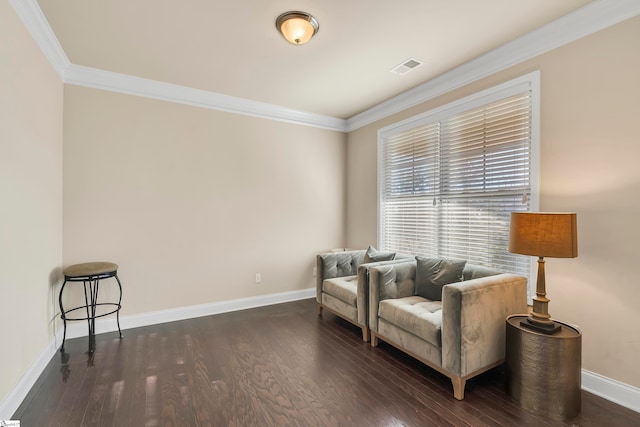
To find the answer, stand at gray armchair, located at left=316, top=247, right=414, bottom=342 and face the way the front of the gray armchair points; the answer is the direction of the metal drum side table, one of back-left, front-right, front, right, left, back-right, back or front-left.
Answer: left

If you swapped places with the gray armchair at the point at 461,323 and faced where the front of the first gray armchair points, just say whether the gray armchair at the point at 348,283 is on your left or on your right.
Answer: on your right

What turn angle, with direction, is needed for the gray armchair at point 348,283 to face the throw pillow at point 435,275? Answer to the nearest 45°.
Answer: approximately 90° to its left

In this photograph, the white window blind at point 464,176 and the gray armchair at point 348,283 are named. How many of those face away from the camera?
0

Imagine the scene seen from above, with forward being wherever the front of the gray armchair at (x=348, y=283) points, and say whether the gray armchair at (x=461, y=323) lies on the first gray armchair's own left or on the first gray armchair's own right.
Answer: on the first gray armchair's own left

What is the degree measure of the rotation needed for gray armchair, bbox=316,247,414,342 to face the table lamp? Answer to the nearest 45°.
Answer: approximately 90° to its left

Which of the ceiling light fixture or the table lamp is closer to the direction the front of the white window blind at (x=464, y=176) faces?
the ceiling light fixture

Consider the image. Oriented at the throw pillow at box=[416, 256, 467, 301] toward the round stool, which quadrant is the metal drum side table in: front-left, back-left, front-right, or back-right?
back-left

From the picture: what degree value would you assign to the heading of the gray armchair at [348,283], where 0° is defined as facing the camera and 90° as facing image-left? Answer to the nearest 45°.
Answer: approximately 45°

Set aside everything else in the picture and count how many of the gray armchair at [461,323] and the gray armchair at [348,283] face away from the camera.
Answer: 0
